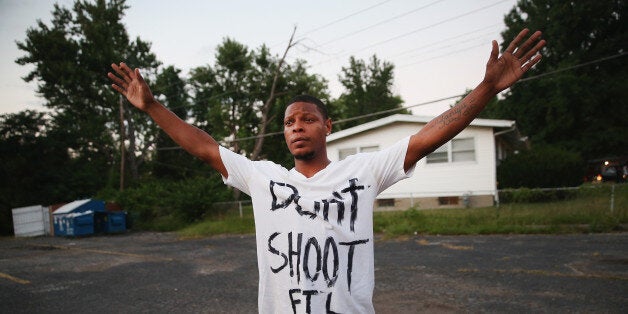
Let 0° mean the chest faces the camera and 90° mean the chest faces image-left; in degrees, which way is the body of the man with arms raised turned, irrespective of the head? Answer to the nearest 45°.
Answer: approximately 0°

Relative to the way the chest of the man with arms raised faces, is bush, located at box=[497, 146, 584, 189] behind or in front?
behind

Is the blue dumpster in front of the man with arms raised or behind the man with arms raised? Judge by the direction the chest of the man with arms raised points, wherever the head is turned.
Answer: behind

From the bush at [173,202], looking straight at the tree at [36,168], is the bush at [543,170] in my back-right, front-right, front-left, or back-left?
back-right
